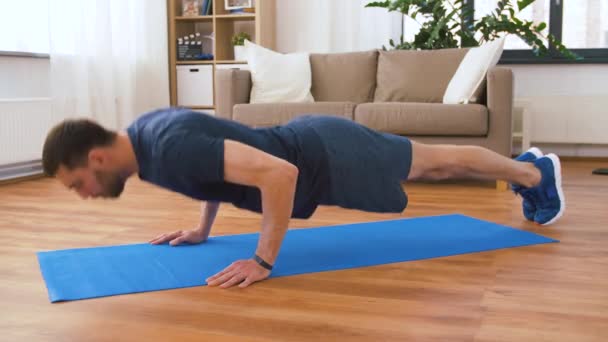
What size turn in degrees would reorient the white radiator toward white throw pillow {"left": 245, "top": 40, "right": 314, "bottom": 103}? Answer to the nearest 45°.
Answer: approximately 45° to its left

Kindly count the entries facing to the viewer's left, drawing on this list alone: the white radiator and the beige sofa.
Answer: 0

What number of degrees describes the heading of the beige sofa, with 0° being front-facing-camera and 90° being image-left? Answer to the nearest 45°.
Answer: approximately 0°

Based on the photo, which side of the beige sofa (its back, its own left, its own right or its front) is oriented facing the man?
front

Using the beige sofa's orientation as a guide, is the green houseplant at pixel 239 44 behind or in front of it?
behind

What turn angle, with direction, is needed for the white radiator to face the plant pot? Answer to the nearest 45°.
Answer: approximately 90° to its left

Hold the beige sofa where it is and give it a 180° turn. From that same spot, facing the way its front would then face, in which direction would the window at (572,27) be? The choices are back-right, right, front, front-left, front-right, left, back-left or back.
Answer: front-right

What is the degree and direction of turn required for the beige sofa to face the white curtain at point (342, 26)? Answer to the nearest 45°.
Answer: approximately 180°

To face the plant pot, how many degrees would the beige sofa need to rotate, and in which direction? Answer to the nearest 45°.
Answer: approximately 135° to its right

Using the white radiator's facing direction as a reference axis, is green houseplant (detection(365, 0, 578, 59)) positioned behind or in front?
in front

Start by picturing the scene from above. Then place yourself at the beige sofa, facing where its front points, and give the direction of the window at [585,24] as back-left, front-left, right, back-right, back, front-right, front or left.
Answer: back-left

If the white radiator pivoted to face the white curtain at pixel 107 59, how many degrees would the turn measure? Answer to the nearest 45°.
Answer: approximately 90° to its left

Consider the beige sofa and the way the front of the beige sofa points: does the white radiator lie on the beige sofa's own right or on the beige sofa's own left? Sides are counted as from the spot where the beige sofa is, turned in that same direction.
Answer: on the beige sofa's own right
